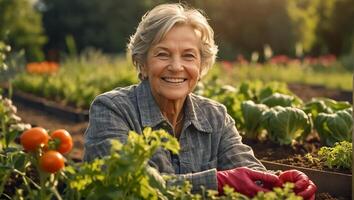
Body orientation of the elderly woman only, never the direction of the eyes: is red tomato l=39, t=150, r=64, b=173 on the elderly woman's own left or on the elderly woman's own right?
on the elderly woman's own right

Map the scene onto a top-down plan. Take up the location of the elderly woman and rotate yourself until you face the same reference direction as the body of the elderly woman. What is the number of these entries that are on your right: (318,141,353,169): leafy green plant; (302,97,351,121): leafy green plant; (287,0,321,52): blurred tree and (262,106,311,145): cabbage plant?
0

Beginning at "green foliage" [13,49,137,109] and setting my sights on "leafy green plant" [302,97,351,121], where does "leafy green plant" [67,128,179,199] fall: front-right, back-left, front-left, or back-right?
front-right

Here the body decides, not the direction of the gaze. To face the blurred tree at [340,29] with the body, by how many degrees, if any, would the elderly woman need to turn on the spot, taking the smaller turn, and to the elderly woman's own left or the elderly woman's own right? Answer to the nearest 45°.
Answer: approximately 135° to the elderly woman's own left

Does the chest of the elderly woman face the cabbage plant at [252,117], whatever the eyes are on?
no

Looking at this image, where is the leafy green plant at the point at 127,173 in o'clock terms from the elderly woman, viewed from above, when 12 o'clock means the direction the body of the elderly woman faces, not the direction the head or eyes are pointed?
The leafy green plant is roughly at 2 o'clock from the elderly woman.

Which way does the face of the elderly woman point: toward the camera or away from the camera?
toward the camera

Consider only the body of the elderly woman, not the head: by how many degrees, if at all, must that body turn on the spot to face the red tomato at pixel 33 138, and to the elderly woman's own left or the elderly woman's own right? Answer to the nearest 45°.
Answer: approximately 90° to the elderly woman's own right

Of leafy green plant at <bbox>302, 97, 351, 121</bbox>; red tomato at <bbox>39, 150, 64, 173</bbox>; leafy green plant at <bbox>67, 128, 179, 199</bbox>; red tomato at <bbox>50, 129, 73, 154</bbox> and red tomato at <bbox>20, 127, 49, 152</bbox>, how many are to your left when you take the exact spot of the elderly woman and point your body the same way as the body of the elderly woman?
1

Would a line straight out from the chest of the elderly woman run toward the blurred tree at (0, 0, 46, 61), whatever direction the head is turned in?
no

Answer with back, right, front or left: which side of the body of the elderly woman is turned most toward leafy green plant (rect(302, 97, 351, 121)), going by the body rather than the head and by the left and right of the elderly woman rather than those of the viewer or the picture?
left

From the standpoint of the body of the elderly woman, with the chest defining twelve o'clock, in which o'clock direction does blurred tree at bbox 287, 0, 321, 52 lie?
The blurred tree is roughly at 8 o'clock from the elderly woman.

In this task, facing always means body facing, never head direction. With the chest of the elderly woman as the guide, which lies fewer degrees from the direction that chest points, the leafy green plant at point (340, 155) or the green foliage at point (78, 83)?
the leafy green plant

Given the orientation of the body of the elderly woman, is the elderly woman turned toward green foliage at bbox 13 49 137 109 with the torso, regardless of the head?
no

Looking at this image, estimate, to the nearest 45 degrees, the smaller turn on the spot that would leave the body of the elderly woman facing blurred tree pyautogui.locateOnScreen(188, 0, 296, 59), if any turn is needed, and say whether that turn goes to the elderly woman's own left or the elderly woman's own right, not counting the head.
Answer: approximately 135° to the elderly woman's own left
